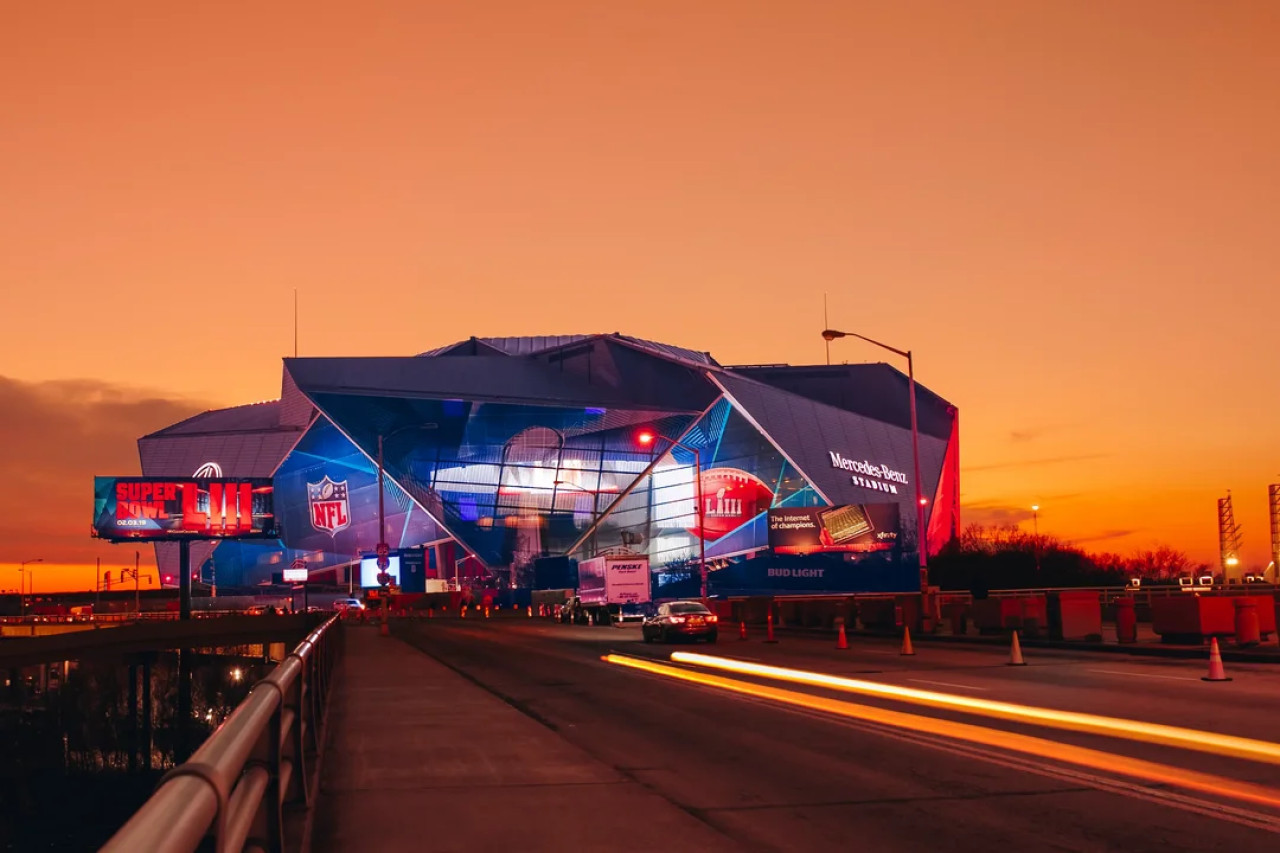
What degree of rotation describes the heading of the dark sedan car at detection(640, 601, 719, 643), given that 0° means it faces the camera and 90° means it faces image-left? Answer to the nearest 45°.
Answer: approximately 135°
